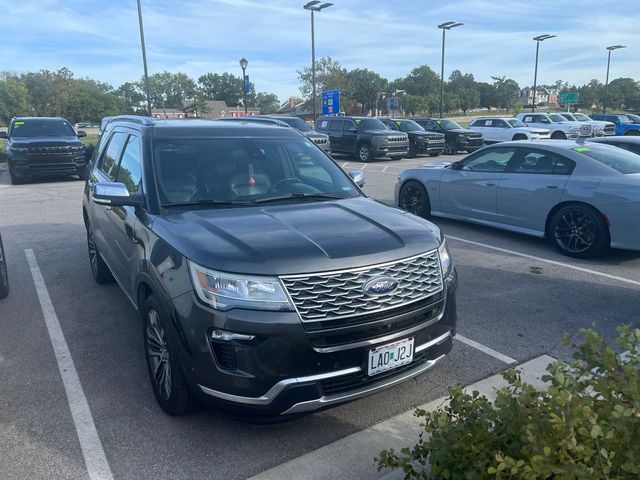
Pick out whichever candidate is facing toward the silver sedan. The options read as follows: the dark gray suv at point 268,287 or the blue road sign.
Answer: the blue road sign

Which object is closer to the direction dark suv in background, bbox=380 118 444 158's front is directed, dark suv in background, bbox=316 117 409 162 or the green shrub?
the green shrub

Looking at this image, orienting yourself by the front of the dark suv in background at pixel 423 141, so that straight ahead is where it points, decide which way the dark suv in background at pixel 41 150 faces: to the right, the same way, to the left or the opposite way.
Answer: the same way

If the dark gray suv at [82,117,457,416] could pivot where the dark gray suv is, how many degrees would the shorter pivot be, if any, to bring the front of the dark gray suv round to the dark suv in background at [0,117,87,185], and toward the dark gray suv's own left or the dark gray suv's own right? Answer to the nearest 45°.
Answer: approximately 180°

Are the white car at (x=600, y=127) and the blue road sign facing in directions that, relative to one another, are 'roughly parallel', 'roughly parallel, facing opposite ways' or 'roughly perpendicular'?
roughly parallel

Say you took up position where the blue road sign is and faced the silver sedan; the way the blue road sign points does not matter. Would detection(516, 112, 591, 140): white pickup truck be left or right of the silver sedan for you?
left

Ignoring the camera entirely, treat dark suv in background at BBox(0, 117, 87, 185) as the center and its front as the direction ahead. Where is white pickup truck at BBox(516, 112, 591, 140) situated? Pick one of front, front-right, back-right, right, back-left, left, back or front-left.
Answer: left

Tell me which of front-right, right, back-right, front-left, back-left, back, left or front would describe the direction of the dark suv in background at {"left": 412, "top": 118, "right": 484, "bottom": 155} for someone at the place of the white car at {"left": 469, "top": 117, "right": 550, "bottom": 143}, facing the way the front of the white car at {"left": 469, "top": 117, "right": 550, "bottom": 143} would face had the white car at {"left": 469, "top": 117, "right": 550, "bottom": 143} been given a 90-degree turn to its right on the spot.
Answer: front

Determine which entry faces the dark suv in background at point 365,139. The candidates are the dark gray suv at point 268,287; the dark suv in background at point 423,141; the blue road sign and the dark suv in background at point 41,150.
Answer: the blue road sign

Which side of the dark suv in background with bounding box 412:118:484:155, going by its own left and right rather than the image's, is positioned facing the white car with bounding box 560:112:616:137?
left

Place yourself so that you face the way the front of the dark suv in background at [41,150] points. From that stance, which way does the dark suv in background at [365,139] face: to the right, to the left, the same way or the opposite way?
the same way

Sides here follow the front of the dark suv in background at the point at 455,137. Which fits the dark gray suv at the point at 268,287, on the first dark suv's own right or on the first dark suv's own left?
on the first dark suv's own right

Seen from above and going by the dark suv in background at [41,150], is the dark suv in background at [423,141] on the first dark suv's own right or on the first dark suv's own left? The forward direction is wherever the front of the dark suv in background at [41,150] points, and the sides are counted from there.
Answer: on the first dark suv's own left

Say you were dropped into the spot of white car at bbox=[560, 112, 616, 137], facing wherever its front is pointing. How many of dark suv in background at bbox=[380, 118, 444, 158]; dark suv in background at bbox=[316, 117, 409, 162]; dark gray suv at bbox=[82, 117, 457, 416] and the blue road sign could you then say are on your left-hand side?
0

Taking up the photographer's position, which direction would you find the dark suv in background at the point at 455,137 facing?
facing the viewer and to the right of the viewer

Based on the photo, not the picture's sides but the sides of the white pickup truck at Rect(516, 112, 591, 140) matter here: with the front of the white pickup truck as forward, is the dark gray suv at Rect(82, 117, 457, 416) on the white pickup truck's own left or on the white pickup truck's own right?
on the white pickup truck's own right

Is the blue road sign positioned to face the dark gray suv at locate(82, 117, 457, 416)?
yes

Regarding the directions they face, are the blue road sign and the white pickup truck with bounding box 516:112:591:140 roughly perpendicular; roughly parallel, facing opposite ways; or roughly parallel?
roughly perpendicular

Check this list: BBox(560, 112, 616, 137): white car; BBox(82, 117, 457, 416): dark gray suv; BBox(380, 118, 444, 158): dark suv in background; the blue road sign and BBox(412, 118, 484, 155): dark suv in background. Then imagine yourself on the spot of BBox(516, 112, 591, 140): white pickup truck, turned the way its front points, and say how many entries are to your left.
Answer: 1

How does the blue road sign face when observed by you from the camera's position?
facing the viewer

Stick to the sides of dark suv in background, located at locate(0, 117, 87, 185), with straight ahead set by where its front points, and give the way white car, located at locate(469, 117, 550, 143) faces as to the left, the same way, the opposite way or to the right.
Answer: the same way

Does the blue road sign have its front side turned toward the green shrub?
yes

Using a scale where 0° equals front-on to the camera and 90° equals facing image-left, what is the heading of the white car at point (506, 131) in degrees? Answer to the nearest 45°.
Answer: approximately 315°

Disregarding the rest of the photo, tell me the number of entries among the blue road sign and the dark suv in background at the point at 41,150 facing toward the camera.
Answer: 2
